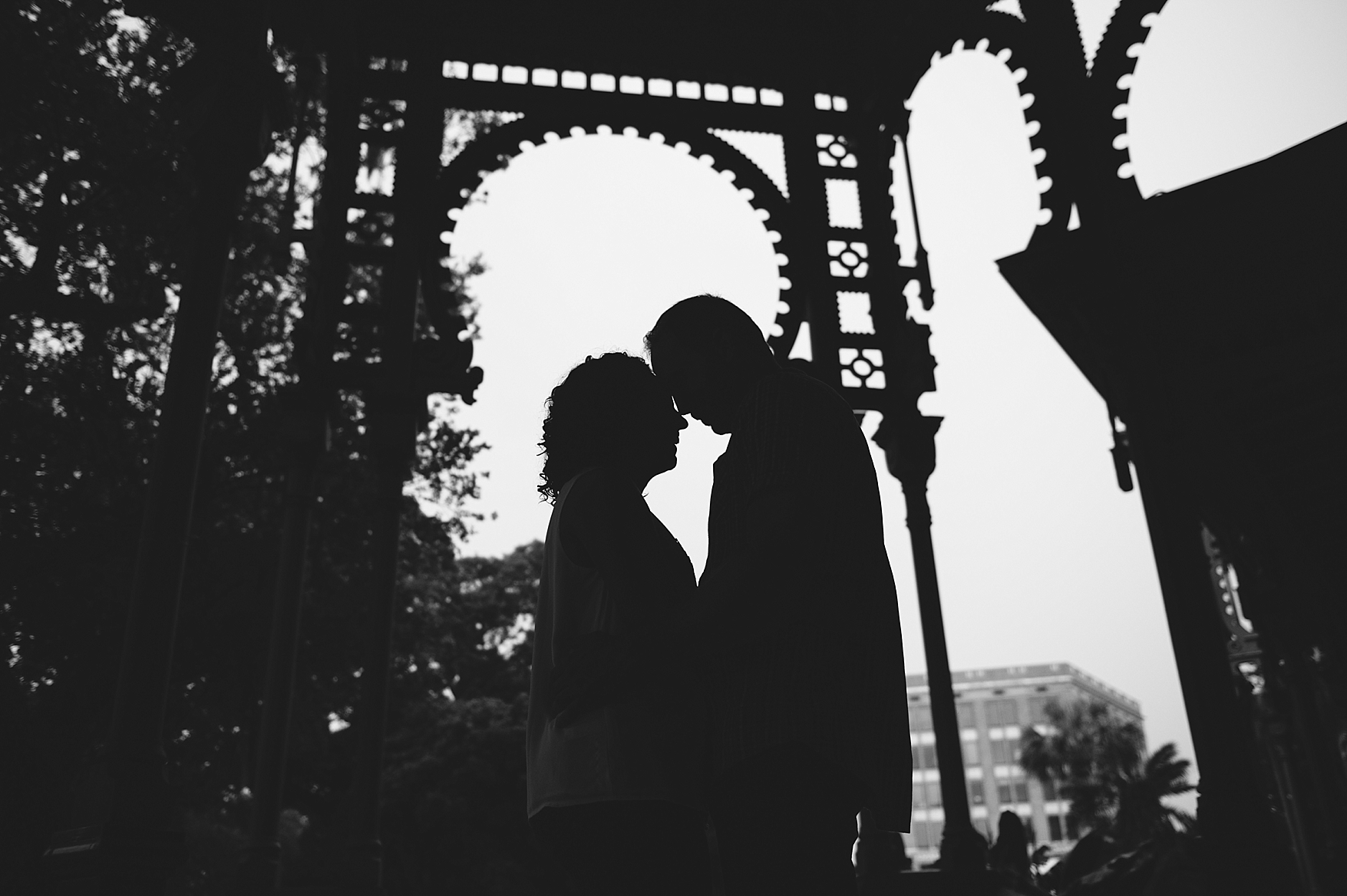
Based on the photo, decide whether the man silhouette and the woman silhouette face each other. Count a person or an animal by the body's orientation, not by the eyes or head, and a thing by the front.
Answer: yes

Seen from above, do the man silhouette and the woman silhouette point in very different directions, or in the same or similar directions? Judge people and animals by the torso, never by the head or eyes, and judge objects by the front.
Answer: very different directions

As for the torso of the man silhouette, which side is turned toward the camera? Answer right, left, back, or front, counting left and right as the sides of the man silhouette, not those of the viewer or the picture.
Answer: left

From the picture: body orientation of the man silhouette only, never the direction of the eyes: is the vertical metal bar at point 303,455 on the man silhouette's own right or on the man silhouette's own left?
on the man silhouette's own right

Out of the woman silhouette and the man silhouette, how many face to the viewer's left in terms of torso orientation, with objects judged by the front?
1

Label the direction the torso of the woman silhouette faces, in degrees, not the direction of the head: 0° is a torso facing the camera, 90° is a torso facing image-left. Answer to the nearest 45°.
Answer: approximately 270°

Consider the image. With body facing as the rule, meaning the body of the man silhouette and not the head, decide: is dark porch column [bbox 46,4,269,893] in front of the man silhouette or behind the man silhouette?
in front
